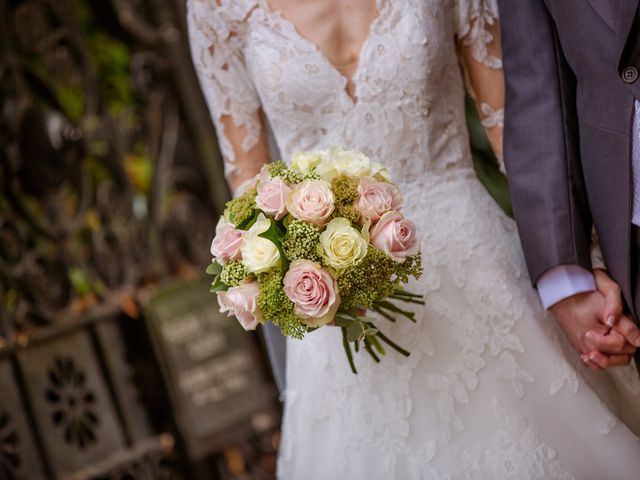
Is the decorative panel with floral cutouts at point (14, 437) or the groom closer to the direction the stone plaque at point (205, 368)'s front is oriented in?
the groom

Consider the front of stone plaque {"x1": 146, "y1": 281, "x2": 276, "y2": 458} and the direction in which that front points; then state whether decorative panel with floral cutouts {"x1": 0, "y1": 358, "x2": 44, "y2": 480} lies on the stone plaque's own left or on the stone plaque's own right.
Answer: on the stone plaque's own right

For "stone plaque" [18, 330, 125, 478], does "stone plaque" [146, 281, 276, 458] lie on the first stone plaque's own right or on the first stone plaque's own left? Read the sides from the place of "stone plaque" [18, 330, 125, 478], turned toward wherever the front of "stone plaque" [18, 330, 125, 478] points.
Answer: on the first stone plaque's own left

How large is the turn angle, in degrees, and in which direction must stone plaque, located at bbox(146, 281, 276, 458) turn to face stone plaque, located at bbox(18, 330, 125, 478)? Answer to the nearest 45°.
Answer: approximately 45° to its right

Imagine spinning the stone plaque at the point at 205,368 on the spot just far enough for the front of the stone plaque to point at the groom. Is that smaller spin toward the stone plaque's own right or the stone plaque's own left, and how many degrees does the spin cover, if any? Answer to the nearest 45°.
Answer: approximately 45° to the stone plaque's own left

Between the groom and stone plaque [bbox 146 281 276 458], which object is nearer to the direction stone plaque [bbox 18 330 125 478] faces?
the groom
